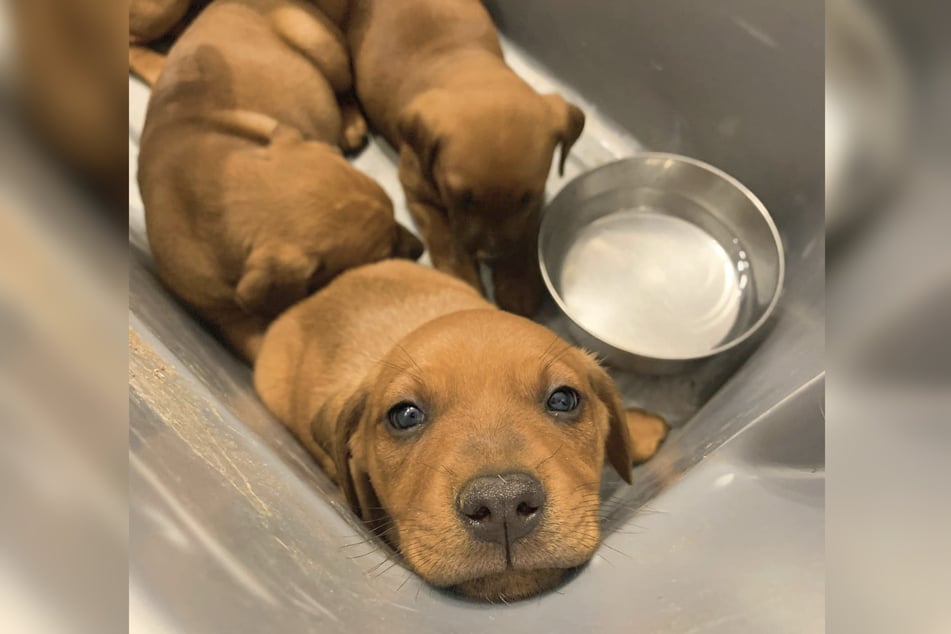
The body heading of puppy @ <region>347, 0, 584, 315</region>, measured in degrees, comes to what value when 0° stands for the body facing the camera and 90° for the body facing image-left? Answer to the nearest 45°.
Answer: approximately 0°

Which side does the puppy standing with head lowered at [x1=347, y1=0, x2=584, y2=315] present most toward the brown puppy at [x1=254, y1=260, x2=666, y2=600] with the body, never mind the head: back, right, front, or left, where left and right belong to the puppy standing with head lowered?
front

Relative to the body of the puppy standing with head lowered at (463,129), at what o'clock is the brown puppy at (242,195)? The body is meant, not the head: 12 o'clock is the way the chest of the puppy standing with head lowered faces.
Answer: The brown puppy is roughly at 2 o'clock from the puppy standing with head lowered.
